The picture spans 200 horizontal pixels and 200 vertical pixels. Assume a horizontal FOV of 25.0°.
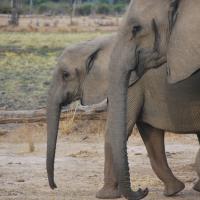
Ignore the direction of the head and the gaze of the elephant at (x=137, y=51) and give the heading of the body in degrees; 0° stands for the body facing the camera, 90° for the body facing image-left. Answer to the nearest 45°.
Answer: approximately 90°

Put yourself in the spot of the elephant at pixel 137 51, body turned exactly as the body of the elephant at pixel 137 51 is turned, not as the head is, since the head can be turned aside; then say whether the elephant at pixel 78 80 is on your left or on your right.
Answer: on your right

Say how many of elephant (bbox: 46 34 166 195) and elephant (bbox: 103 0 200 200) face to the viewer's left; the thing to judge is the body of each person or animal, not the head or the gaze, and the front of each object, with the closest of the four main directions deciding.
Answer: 2

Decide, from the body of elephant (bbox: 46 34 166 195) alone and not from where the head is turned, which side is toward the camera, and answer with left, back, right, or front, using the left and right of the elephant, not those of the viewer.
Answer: left
